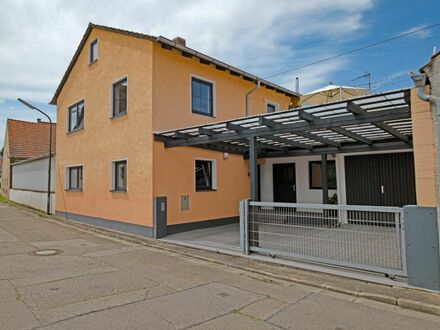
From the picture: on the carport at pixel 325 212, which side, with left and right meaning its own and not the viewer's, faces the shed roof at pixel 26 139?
right

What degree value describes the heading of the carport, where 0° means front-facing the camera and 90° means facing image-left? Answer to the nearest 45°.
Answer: approximately 45°

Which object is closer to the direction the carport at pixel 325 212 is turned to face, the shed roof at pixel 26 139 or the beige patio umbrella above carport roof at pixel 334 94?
the shed roof

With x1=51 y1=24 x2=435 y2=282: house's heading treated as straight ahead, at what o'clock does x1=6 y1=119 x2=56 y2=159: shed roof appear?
The shed roof is roughly at 3 o'clock from the house.

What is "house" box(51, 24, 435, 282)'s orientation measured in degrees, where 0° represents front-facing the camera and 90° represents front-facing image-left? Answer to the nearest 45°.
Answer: approximately 45°

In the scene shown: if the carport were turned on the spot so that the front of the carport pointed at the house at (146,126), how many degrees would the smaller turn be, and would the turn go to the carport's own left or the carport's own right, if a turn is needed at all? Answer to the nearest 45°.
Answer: approximately 90° to the carport's own right

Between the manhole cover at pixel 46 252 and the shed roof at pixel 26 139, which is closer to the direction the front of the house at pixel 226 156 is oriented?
the manhole cover

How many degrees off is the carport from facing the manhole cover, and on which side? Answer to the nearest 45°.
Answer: approximately 45° to its right
